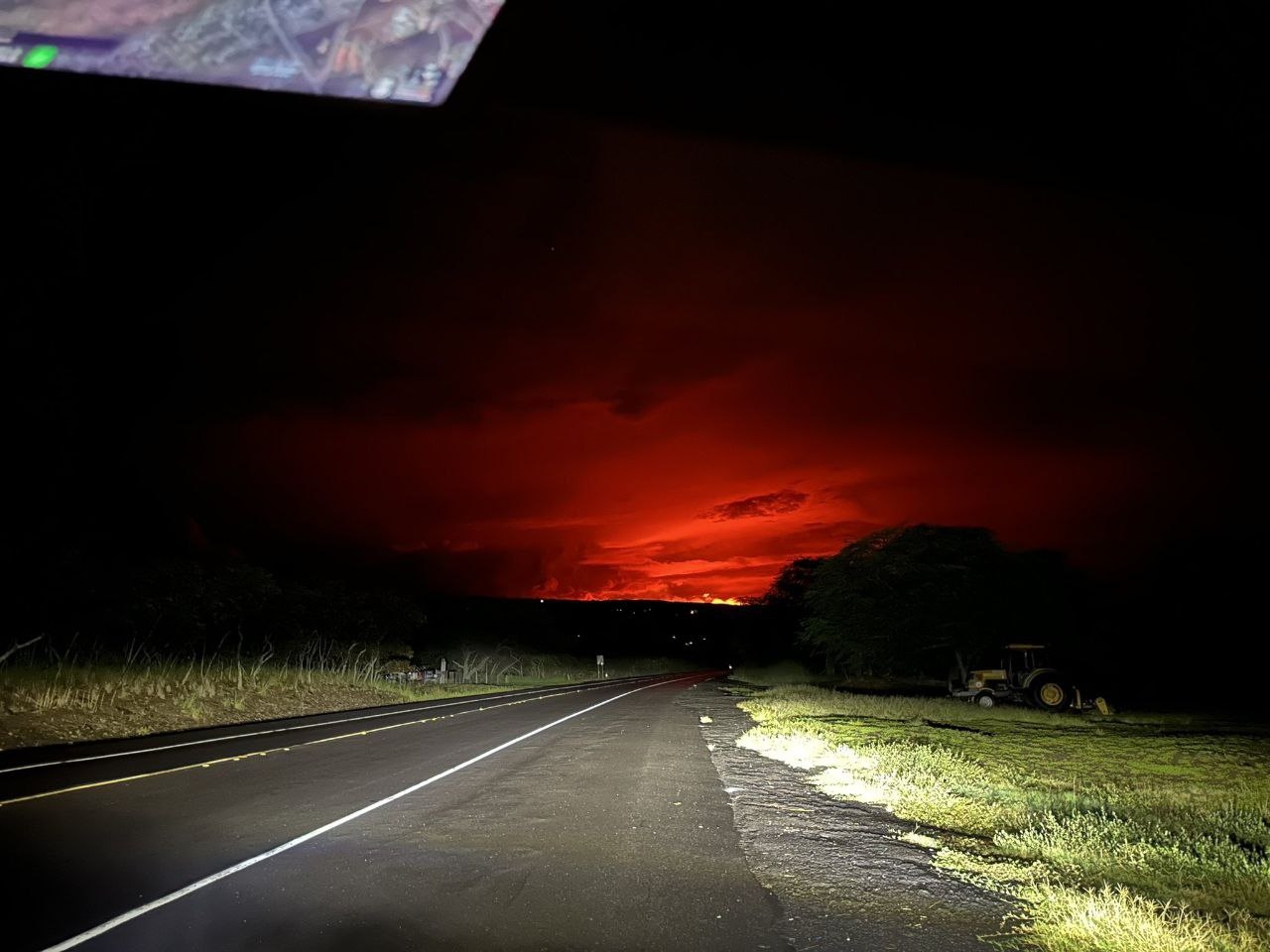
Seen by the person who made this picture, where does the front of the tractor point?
facing to the left of the viewer

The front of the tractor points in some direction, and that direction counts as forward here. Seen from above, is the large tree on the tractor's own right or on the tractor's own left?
on the tractor's own right
